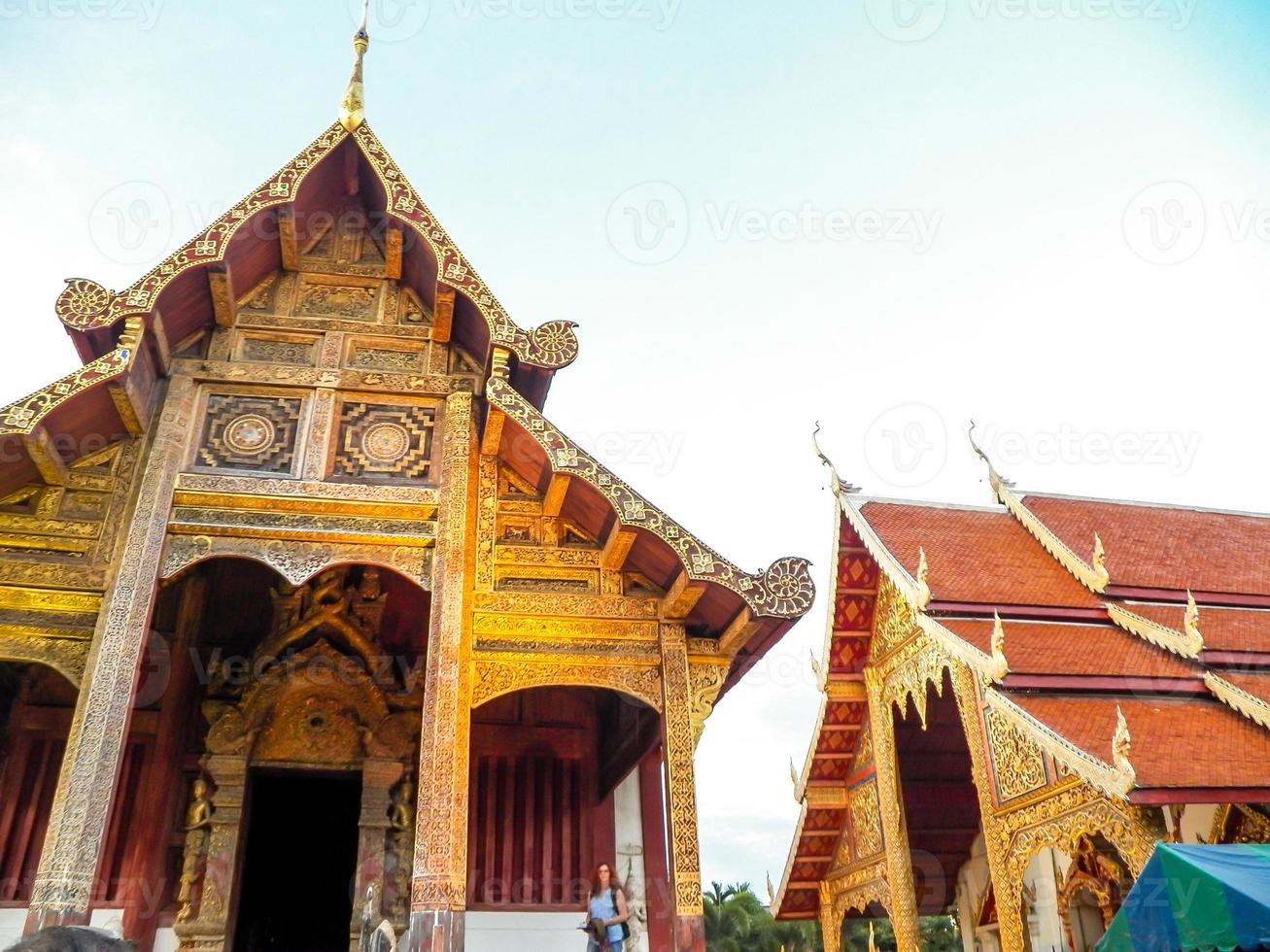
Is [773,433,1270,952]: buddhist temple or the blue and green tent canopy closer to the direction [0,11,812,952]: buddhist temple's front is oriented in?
the blue and green tent canopy

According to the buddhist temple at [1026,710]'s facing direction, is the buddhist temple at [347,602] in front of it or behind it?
in front

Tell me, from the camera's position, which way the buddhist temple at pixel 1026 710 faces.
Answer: facing the viewer and to the left of the viewer

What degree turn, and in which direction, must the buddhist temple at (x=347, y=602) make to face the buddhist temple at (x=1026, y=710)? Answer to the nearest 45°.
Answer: approximately 135° to its left

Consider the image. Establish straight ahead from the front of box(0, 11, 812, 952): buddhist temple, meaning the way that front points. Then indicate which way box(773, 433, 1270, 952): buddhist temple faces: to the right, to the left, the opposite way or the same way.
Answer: to the right

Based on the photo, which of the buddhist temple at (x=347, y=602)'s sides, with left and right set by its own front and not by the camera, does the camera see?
front

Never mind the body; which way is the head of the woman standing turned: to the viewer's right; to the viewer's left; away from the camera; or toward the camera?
toward the camera

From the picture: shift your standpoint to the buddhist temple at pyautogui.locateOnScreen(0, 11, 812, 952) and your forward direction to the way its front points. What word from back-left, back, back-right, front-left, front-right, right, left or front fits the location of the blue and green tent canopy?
left

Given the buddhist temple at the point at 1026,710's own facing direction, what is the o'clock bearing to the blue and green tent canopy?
The blue and green tent canopy is roughly at 10 o'clock from the buddhist temple.

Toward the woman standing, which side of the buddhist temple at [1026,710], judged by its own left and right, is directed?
front

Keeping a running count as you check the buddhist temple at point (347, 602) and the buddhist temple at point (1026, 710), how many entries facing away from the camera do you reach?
0

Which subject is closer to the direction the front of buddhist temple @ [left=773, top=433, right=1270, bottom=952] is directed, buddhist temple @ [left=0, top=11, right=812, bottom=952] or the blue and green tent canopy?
the buddhist temple

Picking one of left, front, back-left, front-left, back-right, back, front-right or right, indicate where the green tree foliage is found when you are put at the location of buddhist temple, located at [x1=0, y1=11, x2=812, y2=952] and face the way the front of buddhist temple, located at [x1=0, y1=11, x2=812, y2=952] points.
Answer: back

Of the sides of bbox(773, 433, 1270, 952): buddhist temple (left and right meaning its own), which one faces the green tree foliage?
right
